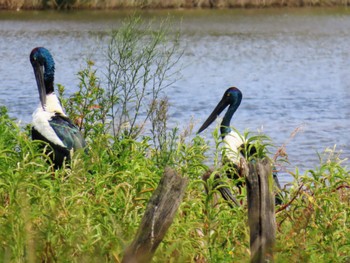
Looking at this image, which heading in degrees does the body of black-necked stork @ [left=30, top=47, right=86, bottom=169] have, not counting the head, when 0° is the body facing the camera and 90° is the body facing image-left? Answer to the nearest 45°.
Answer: approximately 45°

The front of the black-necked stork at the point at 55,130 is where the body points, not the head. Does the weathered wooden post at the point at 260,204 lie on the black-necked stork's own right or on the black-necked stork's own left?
on the black-necked stork's own left
